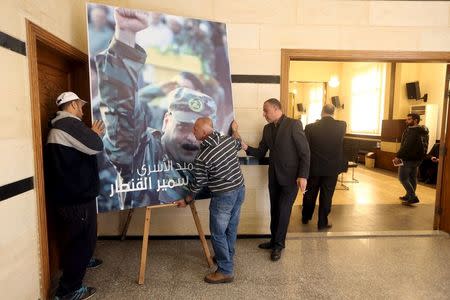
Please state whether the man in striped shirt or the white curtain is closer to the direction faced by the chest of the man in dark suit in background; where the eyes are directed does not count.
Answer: the white curtain

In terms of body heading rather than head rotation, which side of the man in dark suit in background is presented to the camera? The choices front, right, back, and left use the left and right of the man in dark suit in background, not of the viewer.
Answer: back

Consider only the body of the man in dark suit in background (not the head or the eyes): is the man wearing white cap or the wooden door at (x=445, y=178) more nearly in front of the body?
the wooden door

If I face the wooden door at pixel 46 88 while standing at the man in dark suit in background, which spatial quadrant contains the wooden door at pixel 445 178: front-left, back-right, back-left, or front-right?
back-left

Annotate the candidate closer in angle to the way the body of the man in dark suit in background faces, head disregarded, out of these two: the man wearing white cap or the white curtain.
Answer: the white curtain

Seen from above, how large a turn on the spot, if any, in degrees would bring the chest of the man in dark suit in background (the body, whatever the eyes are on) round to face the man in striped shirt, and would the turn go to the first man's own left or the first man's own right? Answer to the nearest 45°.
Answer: approximately 135° to the first man's own left

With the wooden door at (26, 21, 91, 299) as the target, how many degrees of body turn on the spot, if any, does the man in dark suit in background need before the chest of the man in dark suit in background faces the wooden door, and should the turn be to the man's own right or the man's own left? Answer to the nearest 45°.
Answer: approximately 135° to the man's own left

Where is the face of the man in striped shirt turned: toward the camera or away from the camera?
away from the camera

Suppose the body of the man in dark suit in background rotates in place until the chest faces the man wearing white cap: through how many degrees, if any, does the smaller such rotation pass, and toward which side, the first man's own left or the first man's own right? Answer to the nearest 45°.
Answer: approximately 135° to the first man's own left

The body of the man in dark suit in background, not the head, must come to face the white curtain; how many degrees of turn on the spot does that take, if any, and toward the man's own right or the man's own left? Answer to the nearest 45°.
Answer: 0° — they already face it

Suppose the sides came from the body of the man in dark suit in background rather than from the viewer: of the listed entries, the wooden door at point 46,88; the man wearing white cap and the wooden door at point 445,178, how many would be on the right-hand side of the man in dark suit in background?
1

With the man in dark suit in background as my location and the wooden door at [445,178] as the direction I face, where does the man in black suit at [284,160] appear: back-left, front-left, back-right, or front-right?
back-right

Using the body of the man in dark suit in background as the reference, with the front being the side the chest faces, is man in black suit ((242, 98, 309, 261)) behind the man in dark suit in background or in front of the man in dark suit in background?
behind

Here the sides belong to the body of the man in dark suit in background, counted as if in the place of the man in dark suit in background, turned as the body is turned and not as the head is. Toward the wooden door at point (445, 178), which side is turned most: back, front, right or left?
right
